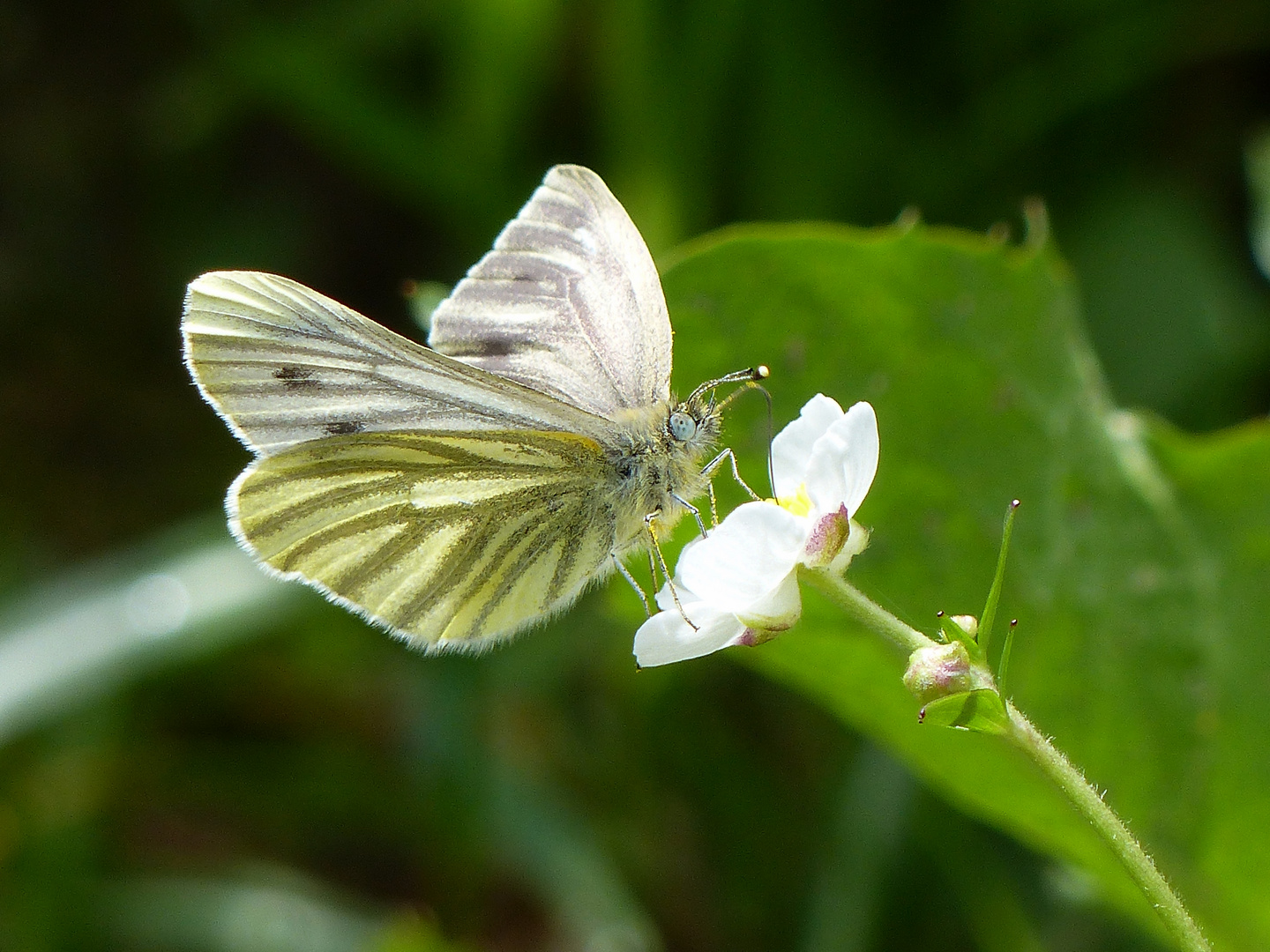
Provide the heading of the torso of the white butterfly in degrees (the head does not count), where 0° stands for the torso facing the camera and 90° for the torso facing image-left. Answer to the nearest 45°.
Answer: approximately 270°

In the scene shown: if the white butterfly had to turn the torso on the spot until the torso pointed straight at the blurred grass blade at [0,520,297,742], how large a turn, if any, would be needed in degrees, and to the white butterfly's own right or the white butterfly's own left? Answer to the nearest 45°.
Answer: approximately 135° to the white butterfly's own left

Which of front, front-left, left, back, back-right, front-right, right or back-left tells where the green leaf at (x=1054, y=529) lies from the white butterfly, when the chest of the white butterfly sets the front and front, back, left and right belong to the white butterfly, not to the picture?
front

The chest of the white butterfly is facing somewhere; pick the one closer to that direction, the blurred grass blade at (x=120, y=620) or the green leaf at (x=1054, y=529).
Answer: the green leaf
